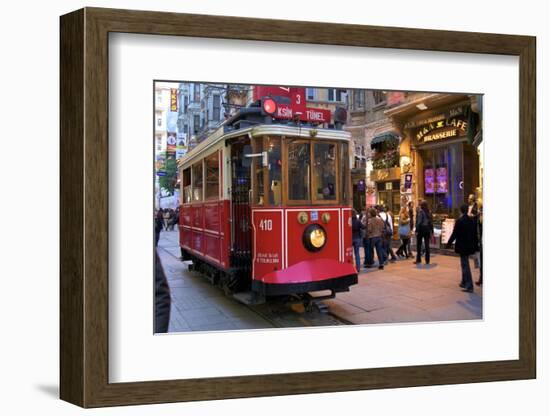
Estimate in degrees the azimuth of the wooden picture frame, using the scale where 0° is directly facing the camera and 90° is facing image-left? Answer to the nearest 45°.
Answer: approximately 315°
